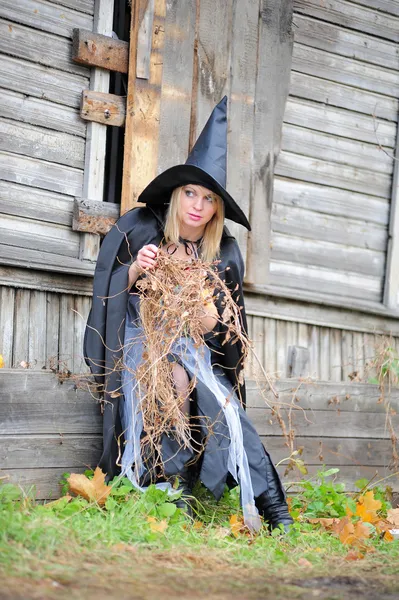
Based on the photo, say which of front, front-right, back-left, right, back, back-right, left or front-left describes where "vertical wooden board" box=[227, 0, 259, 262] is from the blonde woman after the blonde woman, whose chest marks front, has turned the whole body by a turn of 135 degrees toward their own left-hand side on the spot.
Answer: front

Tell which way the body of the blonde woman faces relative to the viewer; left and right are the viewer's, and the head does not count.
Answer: facing the viewer and to the right of the viewer

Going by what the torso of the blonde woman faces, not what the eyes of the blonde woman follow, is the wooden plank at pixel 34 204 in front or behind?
behind

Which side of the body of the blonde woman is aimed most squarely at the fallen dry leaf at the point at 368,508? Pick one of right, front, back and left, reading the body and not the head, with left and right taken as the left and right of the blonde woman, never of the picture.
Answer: left

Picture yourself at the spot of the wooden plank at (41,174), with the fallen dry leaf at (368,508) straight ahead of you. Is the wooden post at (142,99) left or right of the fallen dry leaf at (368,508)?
left

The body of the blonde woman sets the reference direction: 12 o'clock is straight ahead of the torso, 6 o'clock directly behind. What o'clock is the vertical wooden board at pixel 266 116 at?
The vertical wooden board is roughly at 8 o'clock from the blonde woman.
